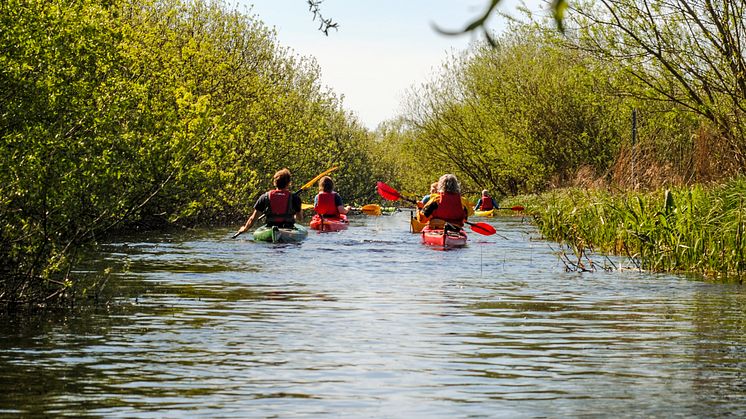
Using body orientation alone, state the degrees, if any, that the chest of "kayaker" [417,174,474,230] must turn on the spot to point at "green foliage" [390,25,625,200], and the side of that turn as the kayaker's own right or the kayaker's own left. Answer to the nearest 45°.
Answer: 0° — they already face it

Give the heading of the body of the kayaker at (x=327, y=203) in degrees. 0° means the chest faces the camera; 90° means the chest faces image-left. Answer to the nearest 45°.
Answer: approximately 180°

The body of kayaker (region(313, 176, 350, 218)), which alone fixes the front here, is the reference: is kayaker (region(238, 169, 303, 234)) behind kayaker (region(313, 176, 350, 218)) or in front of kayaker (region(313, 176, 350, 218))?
behind

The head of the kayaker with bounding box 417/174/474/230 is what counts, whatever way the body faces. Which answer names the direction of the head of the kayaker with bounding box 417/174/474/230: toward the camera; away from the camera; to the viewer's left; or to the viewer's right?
away from the camera

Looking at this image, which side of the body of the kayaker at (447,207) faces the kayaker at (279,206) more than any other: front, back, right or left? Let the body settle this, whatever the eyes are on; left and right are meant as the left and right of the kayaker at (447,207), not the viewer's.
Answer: left

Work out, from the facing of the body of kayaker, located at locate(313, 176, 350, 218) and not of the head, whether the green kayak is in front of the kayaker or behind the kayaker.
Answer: behind

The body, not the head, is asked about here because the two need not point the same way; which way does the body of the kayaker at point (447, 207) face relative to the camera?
away from the camera

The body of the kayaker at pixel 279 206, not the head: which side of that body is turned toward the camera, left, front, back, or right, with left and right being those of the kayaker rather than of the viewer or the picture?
back
